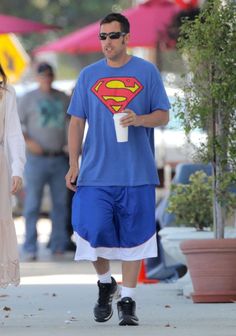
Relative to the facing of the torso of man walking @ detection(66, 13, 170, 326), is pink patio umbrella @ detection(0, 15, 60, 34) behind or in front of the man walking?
behind

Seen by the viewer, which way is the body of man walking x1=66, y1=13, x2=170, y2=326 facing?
toward the camera

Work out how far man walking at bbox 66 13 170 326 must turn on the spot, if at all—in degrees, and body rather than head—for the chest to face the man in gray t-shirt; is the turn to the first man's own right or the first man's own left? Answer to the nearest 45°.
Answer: approximately 180°

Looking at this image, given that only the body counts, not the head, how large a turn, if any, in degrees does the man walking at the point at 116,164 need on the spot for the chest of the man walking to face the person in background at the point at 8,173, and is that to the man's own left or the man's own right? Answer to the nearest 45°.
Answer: approximately 90° to the man's own right

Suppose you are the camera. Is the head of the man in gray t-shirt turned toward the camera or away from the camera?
toward the camera
